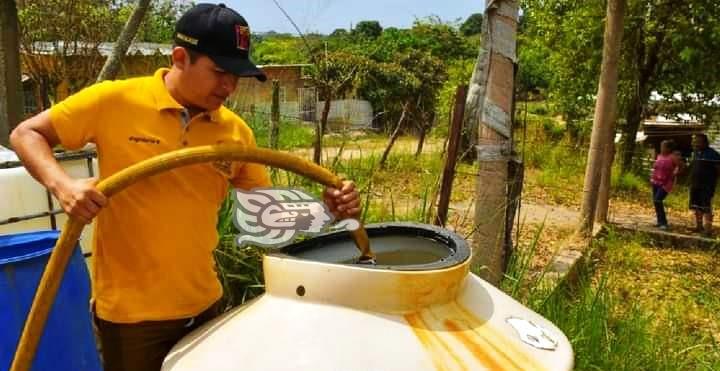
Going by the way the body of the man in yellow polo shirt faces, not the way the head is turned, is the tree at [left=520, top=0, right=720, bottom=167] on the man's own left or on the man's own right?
on the man's own left
